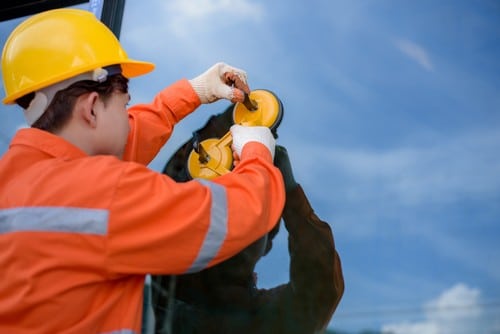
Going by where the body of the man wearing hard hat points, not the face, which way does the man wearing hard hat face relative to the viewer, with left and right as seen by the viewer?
facing away from the viewer and to the right of the viewer

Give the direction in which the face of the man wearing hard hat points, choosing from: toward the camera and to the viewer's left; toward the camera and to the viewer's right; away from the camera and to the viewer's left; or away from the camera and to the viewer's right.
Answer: away from the camera and to the viewer's right
